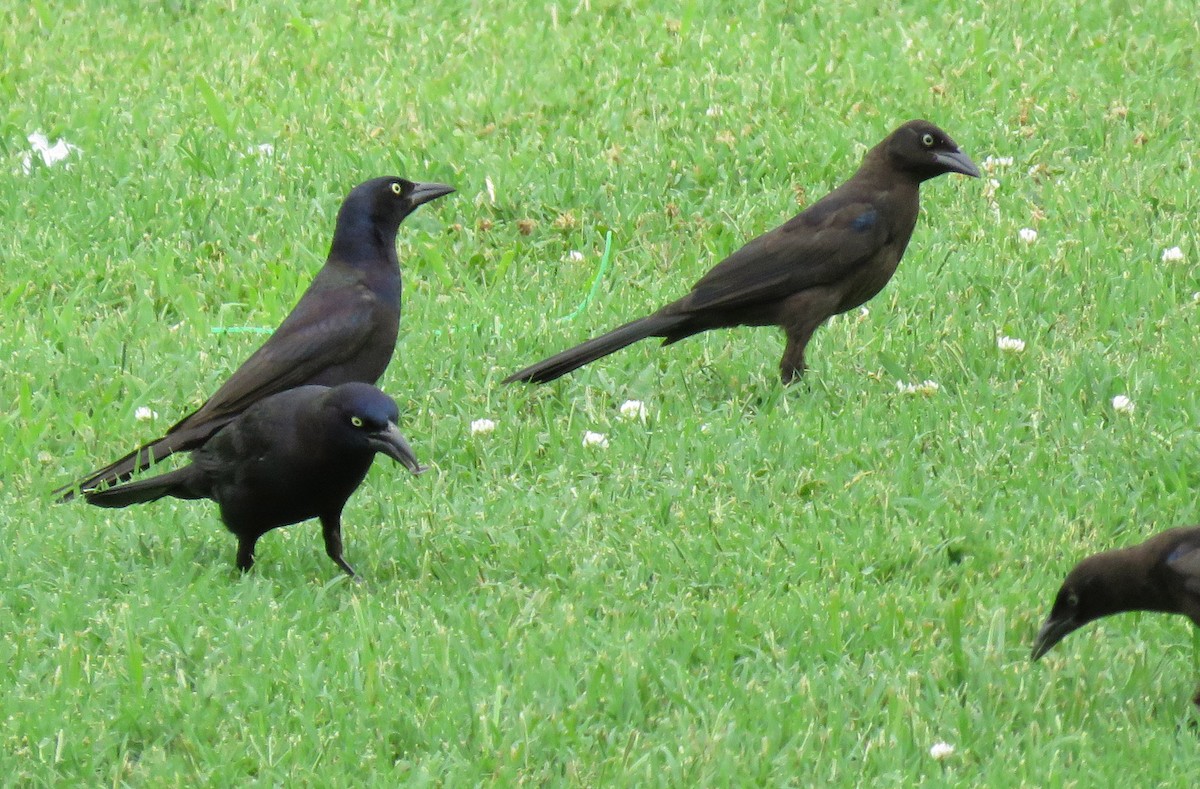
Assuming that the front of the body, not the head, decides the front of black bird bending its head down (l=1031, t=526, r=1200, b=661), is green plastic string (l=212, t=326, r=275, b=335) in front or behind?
in front

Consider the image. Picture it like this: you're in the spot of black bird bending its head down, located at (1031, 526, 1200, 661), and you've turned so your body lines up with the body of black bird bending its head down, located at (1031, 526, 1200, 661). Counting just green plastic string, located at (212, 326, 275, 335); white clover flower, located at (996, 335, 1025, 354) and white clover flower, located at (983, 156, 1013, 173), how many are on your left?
0

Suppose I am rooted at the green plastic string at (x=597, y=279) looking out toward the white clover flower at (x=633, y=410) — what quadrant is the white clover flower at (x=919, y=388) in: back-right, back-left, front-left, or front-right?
front-left

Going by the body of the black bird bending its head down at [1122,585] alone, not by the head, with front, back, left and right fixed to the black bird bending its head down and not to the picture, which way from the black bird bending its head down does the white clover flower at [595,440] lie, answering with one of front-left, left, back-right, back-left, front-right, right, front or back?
front-right

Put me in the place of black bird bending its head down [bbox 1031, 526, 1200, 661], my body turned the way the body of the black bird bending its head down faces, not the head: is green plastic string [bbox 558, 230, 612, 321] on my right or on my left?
on my right

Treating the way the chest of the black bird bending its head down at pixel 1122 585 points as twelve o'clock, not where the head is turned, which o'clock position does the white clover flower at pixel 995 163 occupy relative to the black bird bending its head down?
The white clover flower is roughly at 3 o'clock from the black bird bending its head down.

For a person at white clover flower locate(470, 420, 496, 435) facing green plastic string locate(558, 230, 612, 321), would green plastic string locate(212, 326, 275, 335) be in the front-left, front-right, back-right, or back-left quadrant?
front-left

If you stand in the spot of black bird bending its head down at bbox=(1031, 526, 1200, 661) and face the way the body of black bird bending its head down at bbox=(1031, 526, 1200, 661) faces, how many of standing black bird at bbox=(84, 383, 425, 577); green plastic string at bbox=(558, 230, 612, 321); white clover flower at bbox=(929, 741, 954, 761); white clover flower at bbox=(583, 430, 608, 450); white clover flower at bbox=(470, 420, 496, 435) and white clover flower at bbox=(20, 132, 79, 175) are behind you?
0

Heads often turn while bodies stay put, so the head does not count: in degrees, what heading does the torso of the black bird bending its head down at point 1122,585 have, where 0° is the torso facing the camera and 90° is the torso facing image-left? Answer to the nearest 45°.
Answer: approximately 90°

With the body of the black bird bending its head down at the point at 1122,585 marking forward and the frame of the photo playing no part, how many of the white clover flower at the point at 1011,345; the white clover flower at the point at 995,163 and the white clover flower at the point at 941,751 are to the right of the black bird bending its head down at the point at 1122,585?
2

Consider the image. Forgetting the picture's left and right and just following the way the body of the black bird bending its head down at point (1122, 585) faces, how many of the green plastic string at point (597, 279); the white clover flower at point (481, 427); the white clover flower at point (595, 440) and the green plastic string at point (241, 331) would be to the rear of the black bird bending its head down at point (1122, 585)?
0

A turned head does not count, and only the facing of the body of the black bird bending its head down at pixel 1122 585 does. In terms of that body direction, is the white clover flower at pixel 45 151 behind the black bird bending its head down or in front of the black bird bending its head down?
in front

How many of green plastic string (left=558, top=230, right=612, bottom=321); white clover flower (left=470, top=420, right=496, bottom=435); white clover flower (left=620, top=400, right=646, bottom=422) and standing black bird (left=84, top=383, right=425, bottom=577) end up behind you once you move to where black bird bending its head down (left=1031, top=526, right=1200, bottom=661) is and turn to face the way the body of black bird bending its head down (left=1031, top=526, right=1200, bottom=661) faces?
0

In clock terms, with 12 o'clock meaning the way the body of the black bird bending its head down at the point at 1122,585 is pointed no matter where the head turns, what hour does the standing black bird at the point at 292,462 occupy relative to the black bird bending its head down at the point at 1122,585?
the standing black bird at the point at 292,462 is roughly at 12 o'clock from the black bird bending its head down at the point at 1122,585.

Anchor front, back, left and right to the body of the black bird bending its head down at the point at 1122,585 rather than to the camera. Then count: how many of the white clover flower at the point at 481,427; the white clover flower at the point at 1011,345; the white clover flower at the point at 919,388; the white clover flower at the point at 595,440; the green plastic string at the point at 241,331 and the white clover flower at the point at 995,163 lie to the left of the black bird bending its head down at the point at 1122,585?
0

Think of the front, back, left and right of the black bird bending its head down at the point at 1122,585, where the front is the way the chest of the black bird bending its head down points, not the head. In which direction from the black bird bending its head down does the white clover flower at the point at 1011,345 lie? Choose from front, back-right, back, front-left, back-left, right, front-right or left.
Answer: right

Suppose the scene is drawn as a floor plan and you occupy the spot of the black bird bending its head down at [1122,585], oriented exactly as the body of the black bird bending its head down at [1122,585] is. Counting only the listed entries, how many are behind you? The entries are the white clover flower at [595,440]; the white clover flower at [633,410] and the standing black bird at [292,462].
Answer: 0
